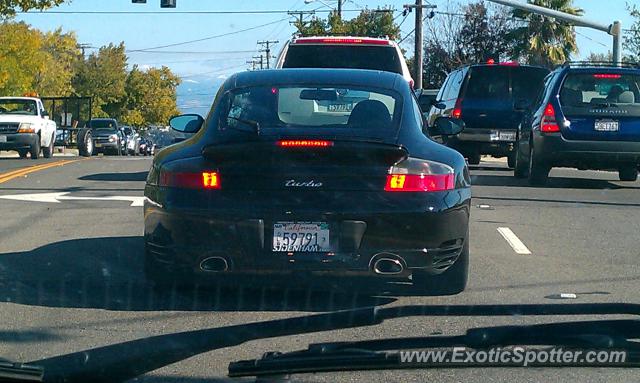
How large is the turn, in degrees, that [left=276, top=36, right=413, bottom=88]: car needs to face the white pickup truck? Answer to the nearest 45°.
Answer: approximately 45° to its left

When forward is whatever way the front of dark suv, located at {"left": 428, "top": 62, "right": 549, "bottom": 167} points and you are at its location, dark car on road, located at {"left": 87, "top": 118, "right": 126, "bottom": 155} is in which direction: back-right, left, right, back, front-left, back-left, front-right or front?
front-left

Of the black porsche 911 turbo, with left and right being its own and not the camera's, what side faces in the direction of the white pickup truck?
front

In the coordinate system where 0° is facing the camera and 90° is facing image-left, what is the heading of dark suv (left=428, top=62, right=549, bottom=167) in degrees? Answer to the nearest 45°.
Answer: approximately 180°

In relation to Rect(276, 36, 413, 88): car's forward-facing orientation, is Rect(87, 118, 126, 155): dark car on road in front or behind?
in front

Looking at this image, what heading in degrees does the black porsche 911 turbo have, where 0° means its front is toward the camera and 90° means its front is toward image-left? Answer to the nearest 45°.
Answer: approximately 180°

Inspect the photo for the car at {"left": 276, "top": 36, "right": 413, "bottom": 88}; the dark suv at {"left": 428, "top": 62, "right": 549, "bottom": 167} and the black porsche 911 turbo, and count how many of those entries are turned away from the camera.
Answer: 3

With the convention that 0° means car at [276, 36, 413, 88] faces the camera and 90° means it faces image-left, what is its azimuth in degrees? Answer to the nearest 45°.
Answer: approximately 180°

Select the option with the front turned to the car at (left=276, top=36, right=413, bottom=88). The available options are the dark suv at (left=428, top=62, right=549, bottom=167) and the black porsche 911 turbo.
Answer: the black porsche 911 turbo

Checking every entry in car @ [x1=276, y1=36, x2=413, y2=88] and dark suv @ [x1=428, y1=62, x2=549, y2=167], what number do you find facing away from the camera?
2

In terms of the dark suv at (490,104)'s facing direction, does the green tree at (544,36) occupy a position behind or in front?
in front

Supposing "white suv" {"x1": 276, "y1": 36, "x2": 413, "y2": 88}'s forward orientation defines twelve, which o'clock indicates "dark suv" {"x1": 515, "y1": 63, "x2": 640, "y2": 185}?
The dark suv is roughly at 3 o'clock from the white suv.
